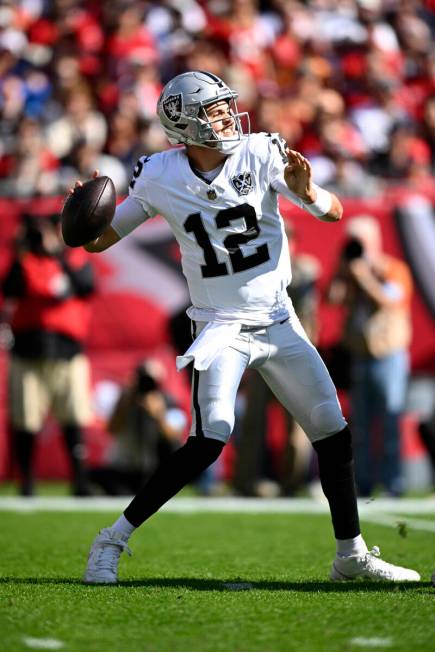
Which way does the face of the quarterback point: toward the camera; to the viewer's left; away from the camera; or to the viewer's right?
to the viewer's right

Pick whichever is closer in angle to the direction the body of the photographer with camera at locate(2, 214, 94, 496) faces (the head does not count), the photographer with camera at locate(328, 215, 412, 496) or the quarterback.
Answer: the quarterback

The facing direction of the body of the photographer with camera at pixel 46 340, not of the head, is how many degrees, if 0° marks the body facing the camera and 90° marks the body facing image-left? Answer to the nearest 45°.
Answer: approximately 0°

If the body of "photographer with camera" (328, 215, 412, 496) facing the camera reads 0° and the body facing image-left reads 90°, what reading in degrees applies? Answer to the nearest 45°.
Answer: approximately 45°

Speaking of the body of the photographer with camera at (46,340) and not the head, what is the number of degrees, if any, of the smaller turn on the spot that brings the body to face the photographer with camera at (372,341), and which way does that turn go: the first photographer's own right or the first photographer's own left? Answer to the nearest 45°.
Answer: approximately 90° to the first photographer's own left
